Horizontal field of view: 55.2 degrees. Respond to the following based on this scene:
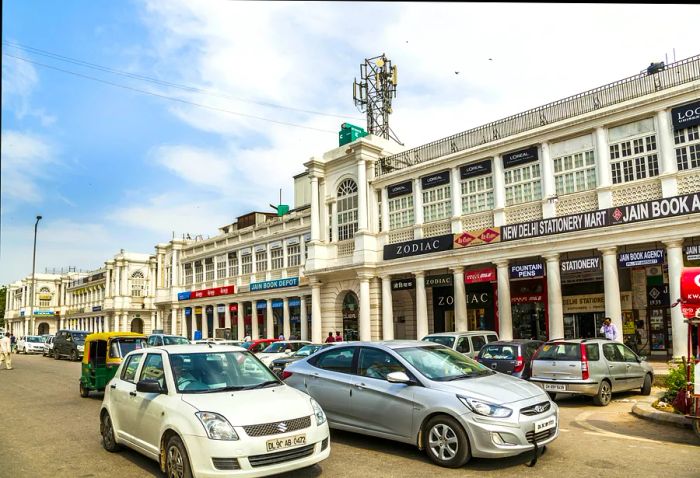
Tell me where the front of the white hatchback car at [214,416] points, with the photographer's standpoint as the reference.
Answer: facing the viewer and to the right of the viewer

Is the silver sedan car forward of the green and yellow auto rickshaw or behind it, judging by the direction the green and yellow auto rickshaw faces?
forward

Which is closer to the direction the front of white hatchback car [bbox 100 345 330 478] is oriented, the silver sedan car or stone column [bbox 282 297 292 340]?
the silver sedan car

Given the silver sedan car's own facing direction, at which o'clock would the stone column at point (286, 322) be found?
The stone column is roughly at 7 o'clock from the silver sedan car.

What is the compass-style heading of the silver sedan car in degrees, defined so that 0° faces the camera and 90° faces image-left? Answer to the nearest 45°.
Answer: approximately 315°

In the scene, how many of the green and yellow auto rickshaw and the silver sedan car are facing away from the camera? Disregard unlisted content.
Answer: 0

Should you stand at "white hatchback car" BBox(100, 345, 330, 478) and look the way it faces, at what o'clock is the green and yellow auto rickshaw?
The green and yellow auto rickshaw is roughly at 7 o'clock from the white hatchback car.

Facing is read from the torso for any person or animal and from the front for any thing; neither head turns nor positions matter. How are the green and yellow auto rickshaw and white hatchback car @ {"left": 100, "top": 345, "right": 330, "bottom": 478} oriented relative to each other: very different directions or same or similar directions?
same or similar directions

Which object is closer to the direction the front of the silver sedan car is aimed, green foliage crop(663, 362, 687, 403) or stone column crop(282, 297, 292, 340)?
the green foliage

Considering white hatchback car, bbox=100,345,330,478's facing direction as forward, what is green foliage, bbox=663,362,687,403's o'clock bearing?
The green foliage is roughly at 10 o'clock from the white hatchback car.

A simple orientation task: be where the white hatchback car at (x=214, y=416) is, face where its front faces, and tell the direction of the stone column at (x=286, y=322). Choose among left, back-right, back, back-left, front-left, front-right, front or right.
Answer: back-left

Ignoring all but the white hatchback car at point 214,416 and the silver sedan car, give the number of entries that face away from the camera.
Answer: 0

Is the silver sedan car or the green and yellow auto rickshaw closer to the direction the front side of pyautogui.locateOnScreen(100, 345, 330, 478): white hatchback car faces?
the silver sedan car

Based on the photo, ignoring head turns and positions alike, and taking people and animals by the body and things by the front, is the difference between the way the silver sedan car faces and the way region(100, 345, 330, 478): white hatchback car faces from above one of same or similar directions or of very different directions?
same or similar directions

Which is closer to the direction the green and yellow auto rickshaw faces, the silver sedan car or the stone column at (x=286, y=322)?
the silver sedan car

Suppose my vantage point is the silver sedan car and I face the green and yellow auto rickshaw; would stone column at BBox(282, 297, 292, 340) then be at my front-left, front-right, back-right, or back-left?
front-right

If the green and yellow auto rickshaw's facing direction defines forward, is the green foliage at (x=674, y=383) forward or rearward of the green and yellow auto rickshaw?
forward
